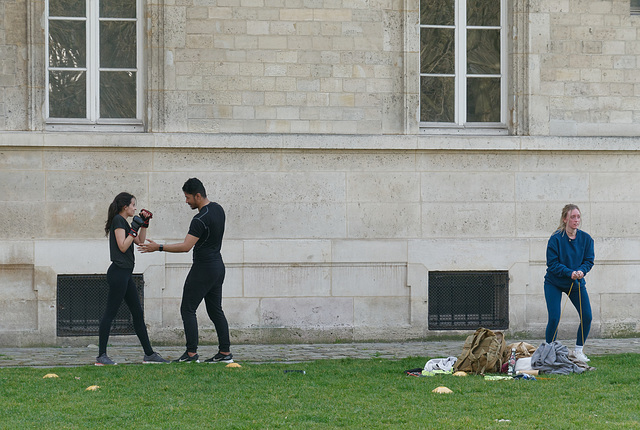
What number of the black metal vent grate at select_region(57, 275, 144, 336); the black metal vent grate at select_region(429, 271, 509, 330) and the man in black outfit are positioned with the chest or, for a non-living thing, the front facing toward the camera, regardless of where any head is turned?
2

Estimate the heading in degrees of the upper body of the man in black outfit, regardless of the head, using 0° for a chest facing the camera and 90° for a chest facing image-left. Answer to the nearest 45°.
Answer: approximately 90°

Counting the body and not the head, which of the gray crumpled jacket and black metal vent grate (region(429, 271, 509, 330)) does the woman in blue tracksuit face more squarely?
the gray crumpled jacket

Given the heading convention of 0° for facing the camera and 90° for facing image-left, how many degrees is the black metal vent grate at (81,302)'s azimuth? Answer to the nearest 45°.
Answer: approximately 0°

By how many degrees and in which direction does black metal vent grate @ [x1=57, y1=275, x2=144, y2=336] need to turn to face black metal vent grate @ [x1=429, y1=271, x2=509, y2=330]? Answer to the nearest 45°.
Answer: approximately 90° to its left

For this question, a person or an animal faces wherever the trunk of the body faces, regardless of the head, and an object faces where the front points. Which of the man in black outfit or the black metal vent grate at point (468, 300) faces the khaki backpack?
the black metal vent grate

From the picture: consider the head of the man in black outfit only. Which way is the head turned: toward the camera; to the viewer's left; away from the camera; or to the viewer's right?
to the viewer's left

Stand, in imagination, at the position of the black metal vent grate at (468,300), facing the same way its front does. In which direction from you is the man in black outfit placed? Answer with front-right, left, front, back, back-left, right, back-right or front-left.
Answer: front-right

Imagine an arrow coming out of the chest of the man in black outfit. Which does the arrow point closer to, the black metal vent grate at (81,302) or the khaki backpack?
the black metal vent grate

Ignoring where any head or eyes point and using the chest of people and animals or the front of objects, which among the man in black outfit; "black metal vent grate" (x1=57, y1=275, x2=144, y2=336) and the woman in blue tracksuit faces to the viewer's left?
the man in black outfit

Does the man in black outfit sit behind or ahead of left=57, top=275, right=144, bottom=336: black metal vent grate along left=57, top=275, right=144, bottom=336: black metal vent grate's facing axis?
ahead
